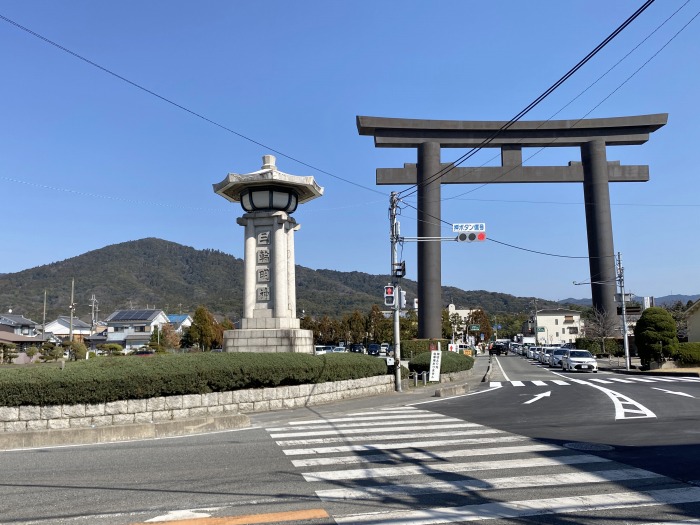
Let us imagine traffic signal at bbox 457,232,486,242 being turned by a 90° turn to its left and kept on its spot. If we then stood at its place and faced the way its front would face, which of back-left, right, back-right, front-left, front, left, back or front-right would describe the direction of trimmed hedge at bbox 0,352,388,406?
back-right

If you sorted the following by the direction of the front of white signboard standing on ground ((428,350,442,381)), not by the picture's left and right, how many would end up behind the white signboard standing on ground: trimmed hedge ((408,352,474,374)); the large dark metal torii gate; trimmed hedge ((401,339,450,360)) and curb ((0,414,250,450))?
3

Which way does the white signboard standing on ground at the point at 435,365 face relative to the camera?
toward the camera

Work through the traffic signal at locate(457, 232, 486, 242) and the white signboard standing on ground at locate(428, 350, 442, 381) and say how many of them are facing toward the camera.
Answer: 2

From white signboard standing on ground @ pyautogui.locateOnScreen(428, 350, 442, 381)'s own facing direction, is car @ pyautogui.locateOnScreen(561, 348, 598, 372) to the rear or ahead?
to the rear

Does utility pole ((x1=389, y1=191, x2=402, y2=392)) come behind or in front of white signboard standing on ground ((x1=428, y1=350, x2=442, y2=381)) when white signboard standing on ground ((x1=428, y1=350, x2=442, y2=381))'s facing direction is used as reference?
in front

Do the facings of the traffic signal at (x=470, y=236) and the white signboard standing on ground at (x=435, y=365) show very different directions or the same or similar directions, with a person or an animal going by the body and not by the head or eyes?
same or similar directions

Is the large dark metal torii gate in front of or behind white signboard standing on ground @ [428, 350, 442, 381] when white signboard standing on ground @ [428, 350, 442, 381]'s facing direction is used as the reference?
behind

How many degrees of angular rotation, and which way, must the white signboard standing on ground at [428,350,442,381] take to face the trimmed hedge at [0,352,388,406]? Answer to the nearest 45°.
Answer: approximately 45° to its right

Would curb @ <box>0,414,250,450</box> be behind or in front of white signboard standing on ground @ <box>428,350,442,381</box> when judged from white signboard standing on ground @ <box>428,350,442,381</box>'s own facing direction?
in front

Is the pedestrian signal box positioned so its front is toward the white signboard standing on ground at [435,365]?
no

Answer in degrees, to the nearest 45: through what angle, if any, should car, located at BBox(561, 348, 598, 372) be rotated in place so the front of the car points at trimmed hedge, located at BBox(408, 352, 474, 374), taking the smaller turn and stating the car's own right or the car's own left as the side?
approximately 90° to the car's own right

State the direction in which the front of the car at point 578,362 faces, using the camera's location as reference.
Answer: facing the viewer and to the right of the viewer

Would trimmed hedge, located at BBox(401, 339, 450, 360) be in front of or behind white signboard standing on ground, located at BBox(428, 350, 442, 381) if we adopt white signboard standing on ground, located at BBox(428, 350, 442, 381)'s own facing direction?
behind

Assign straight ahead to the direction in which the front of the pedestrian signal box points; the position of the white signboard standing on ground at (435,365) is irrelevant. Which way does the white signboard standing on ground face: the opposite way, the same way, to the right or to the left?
the same way

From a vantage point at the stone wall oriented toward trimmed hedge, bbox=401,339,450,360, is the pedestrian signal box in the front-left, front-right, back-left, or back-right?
front-right

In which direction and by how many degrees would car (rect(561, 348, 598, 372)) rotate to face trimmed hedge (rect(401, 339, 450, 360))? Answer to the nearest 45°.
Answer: approximately 135° to its right

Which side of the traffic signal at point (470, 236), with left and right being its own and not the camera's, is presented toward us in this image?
front

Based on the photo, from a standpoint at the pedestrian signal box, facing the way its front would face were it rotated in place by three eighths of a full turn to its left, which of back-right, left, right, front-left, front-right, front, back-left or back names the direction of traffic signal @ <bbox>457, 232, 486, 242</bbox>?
front-right
